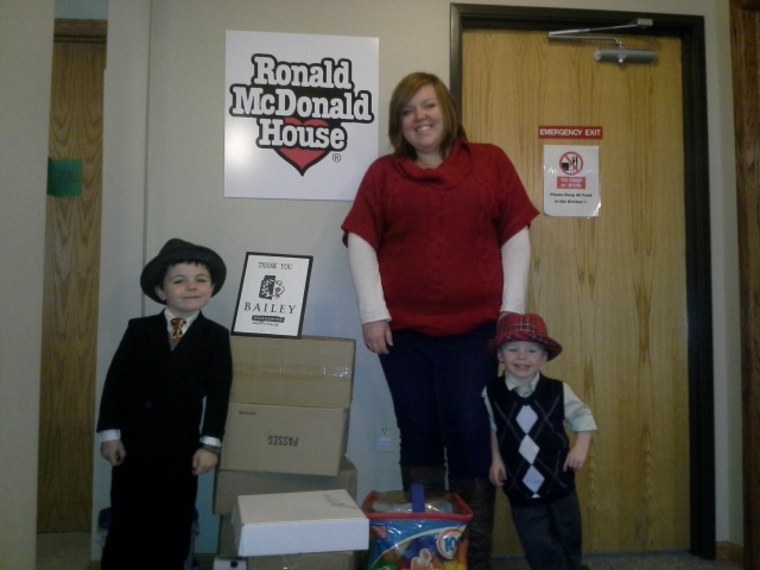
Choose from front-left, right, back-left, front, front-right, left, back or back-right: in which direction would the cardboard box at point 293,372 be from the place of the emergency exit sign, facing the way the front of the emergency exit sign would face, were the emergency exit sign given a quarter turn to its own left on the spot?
back-right

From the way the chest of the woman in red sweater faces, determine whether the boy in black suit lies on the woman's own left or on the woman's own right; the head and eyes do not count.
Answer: on the woman's own right

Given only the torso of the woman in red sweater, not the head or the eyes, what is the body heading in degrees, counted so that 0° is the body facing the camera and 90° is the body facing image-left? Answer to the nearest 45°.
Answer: approximately 0°

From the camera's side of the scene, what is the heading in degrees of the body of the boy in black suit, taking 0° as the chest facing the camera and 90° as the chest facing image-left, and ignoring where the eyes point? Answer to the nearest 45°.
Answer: approximately 0°

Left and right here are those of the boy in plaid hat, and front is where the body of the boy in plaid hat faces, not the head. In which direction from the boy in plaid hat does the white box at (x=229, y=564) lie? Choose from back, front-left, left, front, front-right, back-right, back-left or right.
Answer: right

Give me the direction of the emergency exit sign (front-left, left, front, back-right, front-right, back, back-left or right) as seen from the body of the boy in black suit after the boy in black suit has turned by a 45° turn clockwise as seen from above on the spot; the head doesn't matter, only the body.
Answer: back-left

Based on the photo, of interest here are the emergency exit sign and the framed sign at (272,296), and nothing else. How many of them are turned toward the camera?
2

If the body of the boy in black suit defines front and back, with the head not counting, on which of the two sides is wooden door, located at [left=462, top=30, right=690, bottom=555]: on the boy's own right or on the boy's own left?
on the boy's own left

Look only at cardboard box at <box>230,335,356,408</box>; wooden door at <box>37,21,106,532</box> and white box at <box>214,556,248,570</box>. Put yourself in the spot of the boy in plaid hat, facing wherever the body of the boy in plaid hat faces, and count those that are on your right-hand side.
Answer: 3

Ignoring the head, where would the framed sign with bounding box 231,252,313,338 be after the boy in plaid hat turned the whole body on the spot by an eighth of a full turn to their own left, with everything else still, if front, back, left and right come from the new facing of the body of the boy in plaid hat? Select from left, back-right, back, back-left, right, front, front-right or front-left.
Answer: back-right
